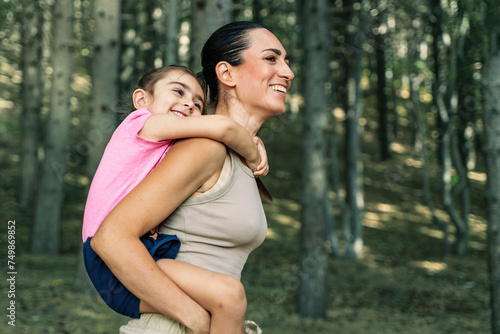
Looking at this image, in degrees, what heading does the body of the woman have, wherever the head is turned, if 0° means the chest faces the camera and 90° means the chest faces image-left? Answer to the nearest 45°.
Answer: approximately 270°

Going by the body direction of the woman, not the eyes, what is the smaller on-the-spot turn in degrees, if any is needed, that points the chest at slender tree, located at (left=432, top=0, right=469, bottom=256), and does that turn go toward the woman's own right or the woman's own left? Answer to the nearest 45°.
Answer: approximately 45° to the woman's own left

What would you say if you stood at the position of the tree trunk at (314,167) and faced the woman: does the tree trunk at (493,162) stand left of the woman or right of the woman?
left

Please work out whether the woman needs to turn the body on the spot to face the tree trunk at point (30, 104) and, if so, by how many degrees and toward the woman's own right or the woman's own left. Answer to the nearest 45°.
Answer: approximately 90° to the woman's own left

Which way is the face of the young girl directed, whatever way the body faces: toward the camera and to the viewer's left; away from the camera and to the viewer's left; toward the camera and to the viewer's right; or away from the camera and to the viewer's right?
toward the camera and to the viewer's right

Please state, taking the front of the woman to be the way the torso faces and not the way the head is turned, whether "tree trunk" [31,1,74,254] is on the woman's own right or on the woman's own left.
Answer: on the woman's own left

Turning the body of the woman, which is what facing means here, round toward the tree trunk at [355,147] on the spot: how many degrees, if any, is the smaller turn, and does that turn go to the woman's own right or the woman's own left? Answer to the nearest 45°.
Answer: approximately 90° to the woman's own left

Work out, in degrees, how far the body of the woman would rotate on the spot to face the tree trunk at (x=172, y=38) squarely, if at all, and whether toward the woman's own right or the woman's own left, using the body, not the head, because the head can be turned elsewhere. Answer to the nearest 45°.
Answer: approximately 90° to the woman's own left

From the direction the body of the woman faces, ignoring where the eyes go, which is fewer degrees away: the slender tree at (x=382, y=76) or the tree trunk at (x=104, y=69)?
the slender tree

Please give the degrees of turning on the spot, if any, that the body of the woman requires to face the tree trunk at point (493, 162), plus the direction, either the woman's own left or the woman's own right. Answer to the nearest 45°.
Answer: approximately 45° to the woman's own left

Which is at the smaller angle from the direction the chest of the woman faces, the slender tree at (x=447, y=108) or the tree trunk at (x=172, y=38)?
the slender tree
